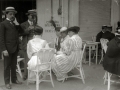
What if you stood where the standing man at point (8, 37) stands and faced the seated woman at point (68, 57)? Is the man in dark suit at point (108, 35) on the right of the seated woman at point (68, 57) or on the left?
left

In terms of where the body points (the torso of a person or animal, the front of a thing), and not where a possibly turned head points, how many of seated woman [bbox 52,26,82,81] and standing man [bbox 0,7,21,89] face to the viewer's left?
1

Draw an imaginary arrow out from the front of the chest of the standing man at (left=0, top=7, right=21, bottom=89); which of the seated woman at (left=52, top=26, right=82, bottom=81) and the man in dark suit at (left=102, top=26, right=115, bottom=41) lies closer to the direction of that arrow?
the seated woman

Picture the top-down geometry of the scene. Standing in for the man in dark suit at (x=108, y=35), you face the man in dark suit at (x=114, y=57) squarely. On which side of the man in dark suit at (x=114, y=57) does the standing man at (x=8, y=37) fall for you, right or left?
right

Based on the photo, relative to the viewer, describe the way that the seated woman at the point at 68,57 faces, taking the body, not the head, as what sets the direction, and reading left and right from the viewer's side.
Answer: facing to the left of the viewer

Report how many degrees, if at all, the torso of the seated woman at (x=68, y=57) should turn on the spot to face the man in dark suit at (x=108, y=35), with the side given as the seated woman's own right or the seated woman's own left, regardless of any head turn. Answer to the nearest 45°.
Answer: approximately 135° to the seated woman's own right

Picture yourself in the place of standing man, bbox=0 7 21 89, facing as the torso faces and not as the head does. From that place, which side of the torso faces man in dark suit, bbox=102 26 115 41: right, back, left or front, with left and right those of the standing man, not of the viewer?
left

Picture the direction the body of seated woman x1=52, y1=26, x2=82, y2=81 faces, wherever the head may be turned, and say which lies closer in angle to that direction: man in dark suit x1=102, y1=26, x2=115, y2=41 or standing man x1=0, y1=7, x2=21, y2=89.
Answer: the standing man

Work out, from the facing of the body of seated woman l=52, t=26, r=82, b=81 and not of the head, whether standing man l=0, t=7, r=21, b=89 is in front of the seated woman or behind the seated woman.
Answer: in front

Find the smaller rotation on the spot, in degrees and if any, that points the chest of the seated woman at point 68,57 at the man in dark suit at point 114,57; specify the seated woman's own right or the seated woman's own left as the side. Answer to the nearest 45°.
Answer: approximately 135° to the seated woman's own left
